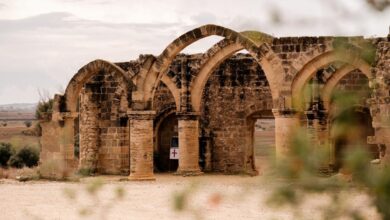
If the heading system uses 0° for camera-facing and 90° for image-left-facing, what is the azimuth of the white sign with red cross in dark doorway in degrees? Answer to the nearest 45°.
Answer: approximately 0°
